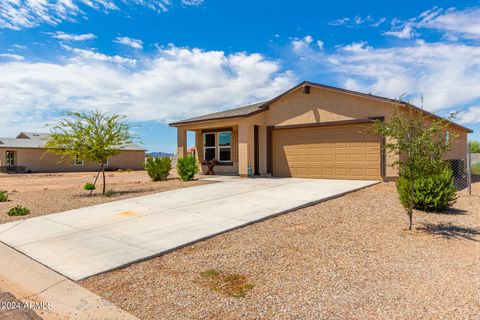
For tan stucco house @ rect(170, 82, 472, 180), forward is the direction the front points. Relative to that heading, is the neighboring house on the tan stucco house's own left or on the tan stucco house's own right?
on the tan stucco house's own right

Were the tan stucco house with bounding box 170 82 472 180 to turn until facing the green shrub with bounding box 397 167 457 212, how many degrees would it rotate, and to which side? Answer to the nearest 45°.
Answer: approximately 90° to its left

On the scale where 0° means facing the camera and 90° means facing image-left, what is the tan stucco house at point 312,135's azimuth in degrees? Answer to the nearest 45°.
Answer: approximately 45°

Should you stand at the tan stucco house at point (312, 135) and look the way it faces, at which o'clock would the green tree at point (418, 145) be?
The green tree is roughly at 10 o'clock from the tan stucco house.

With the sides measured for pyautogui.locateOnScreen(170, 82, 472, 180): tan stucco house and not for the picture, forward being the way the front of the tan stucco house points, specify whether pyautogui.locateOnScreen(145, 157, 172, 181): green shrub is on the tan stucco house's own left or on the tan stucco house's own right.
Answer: on the tan stucco house's own right

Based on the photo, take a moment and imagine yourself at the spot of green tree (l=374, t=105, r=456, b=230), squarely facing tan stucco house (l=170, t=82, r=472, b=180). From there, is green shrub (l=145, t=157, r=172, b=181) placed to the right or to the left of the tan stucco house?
left
